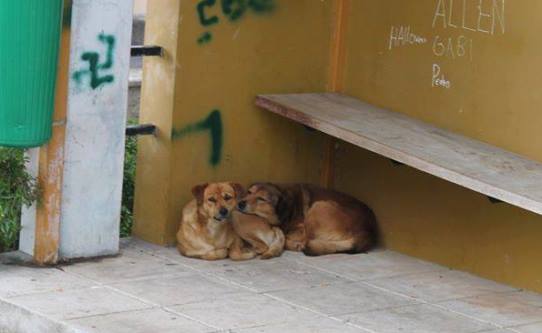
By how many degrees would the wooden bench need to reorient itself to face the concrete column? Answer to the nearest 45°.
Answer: approximately 45° to its right

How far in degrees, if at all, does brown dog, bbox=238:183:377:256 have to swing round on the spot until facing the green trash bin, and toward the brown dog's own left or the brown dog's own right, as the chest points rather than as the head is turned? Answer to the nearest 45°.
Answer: approximately 45° to the brown dog's own left

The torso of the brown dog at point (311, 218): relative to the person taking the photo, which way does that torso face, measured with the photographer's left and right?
facing to the left of the viewer

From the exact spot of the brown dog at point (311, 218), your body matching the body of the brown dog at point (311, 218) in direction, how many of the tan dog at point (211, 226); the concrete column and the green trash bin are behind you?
0

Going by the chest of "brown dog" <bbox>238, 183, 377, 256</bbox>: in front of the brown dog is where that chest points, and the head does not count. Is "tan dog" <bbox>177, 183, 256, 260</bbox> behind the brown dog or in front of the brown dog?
in front

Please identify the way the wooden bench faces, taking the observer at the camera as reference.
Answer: facing the viewer and to the left of the viewer

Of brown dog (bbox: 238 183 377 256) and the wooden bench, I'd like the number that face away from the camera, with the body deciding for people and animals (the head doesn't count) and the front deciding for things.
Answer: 0

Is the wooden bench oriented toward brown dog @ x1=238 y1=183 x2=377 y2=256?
no

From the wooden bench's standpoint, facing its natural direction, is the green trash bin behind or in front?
in front

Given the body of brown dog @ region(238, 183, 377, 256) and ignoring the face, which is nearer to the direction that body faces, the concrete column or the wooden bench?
the concrete column
